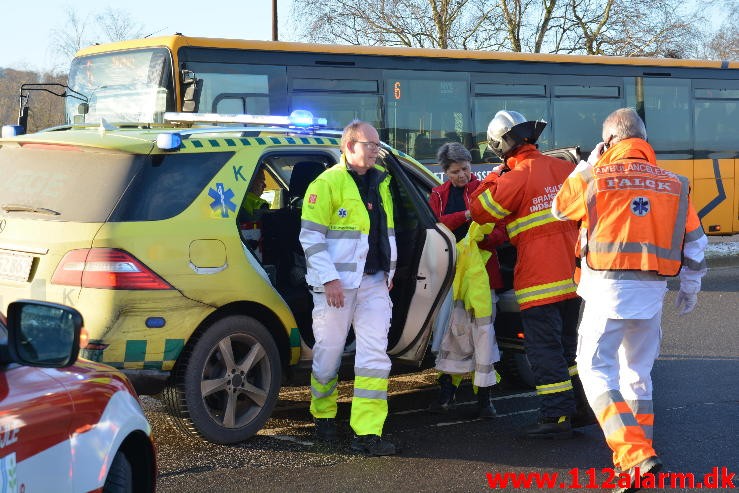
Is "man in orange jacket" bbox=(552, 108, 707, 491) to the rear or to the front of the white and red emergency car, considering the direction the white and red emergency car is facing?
to the front

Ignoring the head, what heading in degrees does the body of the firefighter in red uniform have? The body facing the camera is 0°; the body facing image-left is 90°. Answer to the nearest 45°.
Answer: approximately 135°

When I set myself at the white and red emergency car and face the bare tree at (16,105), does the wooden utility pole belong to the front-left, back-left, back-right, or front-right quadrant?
front-right

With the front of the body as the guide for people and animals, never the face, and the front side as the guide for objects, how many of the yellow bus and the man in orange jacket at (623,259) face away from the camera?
1

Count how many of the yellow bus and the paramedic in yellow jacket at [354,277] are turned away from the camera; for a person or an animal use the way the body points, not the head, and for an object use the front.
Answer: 0

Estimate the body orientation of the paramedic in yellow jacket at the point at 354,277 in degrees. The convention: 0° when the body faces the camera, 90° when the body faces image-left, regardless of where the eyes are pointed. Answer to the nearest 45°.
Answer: approximately 315°

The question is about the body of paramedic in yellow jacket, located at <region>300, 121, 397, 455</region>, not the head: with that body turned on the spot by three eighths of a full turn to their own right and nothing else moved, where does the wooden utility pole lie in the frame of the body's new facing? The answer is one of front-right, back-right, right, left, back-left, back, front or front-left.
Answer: right

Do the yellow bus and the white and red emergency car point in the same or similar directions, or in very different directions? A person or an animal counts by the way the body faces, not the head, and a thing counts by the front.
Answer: very different directions

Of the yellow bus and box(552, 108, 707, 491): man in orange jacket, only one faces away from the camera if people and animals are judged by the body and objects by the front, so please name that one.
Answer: the man in orange jacket

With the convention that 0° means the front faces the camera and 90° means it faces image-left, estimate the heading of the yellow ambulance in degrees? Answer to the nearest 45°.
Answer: approximately 225°

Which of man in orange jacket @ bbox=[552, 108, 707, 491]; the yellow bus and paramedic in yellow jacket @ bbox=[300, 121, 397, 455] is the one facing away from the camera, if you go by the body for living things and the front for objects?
the man in orange jacket

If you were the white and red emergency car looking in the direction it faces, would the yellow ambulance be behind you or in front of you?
in front

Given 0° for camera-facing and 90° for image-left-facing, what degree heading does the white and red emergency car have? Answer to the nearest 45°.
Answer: approximately 225°

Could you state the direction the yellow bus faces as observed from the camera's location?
facing the viewer and to the left of the viewer

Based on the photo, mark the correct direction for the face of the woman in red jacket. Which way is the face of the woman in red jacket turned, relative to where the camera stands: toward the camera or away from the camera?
toward the camera

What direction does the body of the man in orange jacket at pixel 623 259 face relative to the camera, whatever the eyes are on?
away from the camera
